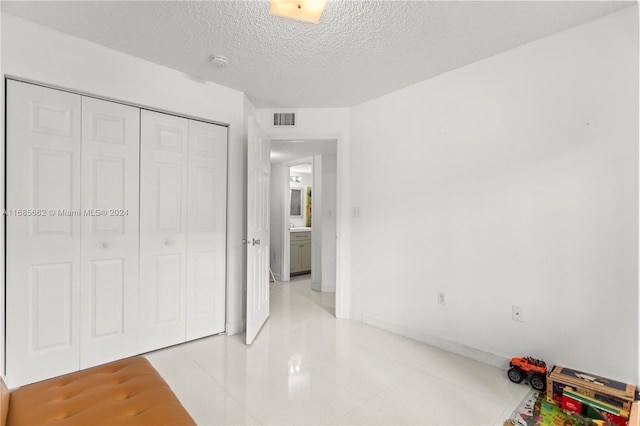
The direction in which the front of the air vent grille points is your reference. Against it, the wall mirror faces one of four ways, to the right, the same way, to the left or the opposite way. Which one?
the same way

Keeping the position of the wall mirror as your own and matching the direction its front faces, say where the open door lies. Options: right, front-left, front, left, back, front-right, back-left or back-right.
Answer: front

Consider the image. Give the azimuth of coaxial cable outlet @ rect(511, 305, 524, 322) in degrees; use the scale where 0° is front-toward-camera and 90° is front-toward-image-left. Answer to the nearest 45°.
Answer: approximately 45°

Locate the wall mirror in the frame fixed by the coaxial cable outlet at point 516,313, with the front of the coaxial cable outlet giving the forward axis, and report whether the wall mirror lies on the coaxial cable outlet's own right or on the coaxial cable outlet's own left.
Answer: on the coaxial cable outlet's own right

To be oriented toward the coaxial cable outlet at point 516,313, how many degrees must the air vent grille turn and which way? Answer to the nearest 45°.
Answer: approximately 45° to its left

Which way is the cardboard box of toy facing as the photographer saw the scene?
facing the viewer and to the left of the viewer

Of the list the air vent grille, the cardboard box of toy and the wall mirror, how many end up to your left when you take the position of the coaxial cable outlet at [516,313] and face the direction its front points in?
1

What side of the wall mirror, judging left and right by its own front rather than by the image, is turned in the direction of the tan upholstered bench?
front

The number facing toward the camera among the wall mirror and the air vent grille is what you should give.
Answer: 2

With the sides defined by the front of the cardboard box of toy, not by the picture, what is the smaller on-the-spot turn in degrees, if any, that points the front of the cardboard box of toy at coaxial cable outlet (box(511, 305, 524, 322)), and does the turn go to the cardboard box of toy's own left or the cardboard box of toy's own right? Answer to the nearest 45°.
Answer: approximately 90° to the cardboard box of toy's own right

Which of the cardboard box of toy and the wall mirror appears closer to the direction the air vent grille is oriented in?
the cardboard box of toy

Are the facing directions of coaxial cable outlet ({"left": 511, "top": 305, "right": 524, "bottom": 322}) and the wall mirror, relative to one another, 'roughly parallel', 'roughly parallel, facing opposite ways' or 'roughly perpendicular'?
roughly perpendicular

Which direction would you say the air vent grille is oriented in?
toward the camera

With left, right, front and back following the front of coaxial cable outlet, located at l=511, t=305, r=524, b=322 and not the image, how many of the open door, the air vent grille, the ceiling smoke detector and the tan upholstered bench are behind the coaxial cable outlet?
0

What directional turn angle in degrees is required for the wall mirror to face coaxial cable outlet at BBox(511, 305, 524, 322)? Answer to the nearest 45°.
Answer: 0° — it already faces it

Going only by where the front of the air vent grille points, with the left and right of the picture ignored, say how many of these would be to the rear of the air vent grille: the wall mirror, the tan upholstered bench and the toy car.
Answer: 1

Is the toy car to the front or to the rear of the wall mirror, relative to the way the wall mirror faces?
to the front

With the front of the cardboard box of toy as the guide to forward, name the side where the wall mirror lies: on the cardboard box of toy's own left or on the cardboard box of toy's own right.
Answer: on the cardboard box of toy's own right

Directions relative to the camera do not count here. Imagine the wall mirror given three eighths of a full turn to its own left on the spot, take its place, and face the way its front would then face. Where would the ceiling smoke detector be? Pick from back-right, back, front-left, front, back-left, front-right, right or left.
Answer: back-right

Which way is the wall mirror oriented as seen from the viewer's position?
toward the camera
